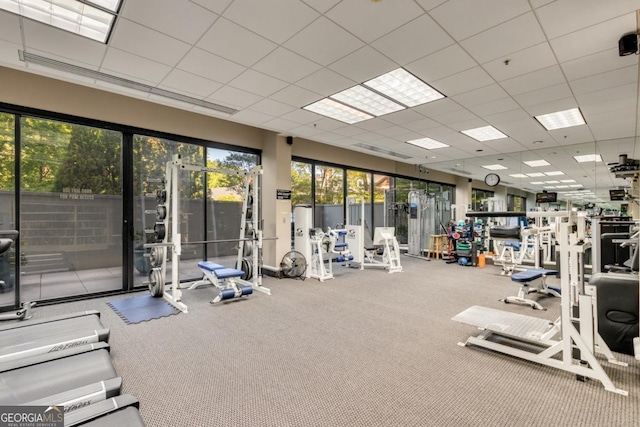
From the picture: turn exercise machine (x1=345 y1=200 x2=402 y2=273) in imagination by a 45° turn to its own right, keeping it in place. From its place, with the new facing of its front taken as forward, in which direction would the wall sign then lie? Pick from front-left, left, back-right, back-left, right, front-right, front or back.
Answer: front-right

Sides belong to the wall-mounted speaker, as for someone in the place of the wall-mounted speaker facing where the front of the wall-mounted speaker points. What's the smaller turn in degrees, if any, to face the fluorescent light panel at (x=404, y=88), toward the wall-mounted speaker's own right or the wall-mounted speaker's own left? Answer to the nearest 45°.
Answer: approximately 45° to the wall-mounted speaker's own right

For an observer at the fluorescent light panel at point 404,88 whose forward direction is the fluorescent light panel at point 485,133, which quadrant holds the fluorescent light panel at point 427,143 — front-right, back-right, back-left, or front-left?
front-left

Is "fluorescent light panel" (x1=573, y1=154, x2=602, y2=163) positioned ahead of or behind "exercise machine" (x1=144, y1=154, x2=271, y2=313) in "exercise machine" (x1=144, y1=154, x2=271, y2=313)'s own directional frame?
ahead

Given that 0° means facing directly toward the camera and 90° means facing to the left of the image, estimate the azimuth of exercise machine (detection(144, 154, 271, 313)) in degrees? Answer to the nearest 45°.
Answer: approximately 315°

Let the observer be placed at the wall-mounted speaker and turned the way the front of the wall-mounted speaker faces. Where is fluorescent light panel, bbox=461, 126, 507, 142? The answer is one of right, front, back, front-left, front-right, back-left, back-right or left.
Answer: right

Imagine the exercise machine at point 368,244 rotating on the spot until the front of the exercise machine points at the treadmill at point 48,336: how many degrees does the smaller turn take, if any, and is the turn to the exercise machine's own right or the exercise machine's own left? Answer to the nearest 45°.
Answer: approximately 90° to the exercise machine's own right

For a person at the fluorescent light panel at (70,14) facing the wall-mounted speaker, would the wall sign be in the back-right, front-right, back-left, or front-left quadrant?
front-left

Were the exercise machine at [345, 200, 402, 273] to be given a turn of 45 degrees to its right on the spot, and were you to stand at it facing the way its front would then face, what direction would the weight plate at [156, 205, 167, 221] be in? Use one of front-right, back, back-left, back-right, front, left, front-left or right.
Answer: front-right

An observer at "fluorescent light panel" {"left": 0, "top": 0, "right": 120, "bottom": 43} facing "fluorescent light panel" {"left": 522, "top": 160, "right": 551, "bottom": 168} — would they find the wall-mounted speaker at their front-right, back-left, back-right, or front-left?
front-right

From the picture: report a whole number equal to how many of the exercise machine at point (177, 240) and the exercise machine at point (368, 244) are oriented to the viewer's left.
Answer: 0

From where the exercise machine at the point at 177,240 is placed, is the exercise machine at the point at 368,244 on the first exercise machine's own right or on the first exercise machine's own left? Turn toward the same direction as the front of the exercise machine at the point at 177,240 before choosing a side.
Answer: on the first exercise machine's own left

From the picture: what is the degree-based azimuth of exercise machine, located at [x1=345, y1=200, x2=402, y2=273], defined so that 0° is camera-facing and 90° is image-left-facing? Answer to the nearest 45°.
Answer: approximately 315°

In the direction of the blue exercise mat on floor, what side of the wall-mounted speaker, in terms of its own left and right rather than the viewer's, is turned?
front

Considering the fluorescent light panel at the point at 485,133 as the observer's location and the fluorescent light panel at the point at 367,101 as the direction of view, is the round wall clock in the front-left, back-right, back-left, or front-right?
back-right
